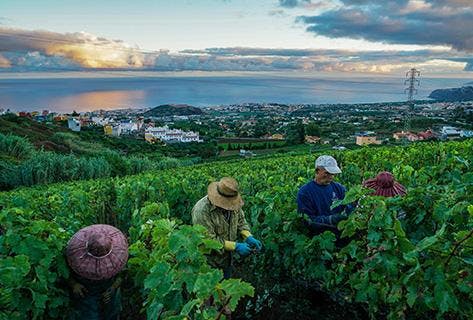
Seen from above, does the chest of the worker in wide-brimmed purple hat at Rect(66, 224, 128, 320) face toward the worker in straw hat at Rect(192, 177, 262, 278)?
no

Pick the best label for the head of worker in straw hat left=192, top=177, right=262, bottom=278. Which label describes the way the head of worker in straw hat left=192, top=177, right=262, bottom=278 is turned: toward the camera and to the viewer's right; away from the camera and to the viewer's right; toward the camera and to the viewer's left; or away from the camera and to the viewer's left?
toward the camera and to the viewer's right

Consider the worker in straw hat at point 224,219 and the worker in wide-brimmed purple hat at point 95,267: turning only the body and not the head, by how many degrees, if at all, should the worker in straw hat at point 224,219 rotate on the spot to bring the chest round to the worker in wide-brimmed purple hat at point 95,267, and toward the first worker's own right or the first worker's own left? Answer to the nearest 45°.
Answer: approximately 90° to the first worker's own right
